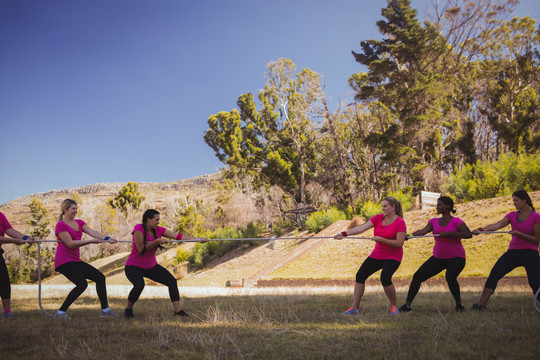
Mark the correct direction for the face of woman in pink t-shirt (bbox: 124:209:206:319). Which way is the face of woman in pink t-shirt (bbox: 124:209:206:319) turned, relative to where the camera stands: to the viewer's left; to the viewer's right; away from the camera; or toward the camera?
to the viewer's right

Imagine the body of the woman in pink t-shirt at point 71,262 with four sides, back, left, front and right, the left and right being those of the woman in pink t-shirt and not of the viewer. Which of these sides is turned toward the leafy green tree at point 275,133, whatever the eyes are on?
left

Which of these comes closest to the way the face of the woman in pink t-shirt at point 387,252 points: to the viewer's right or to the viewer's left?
to the viewer's left

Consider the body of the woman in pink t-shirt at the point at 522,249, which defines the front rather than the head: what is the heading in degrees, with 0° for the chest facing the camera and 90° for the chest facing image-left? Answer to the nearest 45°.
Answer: approximately 45°

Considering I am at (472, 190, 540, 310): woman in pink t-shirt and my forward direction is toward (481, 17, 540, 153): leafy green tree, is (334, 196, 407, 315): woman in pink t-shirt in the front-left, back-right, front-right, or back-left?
back-left

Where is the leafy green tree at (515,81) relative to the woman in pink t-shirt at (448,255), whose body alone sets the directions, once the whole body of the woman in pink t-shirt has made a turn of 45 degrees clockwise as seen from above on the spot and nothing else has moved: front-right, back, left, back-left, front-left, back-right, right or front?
right

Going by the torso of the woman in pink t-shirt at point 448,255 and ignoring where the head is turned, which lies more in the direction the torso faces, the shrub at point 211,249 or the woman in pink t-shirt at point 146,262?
the woman in pink t-shirt

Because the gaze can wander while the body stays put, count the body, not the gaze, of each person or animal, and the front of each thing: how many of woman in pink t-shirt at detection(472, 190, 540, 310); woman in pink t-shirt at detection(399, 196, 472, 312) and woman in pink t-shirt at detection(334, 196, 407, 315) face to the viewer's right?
0

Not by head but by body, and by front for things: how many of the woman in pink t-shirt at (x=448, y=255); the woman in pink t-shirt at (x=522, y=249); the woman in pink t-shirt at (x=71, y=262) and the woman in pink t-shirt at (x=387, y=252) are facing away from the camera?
0

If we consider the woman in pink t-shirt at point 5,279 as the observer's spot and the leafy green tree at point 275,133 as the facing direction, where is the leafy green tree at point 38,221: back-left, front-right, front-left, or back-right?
front-left

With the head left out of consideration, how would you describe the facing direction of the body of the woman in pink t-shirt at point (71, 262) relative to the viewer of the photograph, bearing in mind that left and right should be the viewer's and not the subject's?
facing the viewer and to the right of the viewer

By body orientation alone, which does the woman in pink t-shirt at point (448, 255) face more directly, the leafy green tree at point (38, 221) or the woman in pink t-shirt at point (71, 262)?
the woman in pink t-shirt

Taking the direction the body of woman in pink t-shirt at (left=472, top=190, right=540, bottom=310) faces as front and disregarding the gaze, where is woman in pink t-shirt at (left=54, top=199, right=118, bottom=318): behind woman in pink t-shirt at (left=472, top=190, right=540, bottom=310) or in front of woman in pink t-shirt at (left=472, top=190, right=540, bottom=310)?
in front

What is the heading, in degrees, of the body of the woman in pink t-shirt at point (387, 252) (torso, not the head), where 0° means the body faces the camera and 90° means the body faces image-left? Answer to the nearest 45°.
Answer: approximately 45°

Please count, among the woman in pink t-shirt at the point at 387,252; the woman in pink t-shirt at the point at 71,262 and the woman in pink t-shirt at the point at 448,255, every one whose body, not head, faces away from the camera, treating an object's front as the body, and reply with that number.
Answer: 0

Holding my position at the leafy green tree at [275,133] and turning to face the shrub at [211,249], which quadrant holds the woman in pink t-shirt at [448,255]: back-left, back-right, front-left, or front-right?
front-left
